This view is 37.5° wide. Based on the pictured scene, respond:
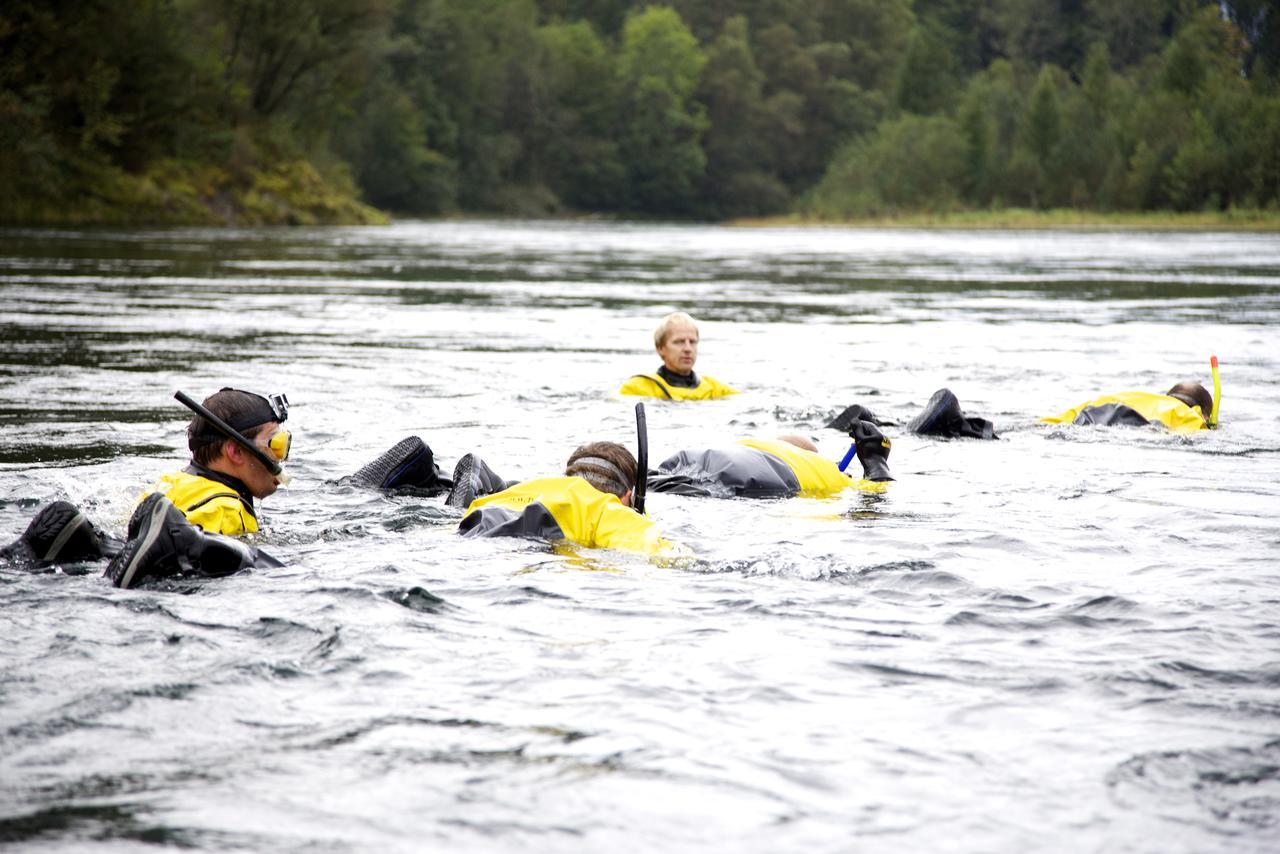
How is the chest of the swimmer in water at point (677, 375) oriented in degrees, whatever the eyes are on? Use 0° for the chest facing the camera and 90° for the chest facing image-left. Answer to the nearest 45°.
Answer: approximately 315°
